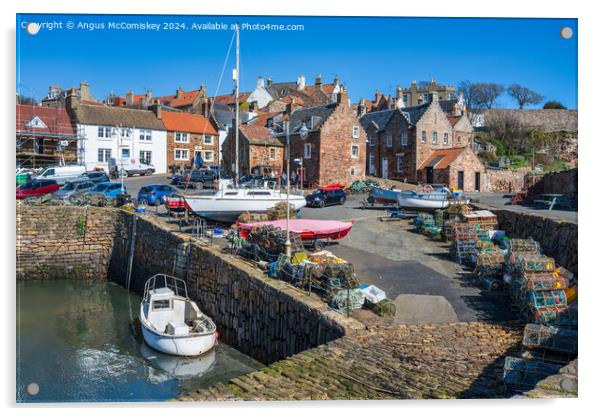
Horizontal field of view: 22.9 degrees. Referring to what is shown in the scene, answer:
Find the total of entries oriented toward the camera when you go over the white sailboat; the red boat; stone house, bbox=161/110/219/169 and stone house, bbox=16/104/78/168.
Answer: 2

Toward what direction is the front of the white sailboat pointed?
to the viewer's left

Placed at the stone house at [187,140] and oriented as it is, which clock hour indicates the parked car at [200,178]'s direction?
The parked car is roughly at 12 o'clock from the stone house.

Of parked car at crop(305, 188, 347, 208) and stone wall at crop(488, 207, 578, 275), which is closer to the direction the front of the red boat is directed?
the stone wall

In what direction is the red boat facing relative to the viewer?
to the viewer's right

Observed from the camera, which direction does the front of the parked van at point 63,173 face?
facing to the left of the viewer

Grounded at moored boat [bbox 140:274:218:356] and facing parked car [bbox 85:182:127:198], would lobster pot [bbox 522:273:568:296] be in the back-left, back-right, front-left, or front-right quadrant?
back-right
